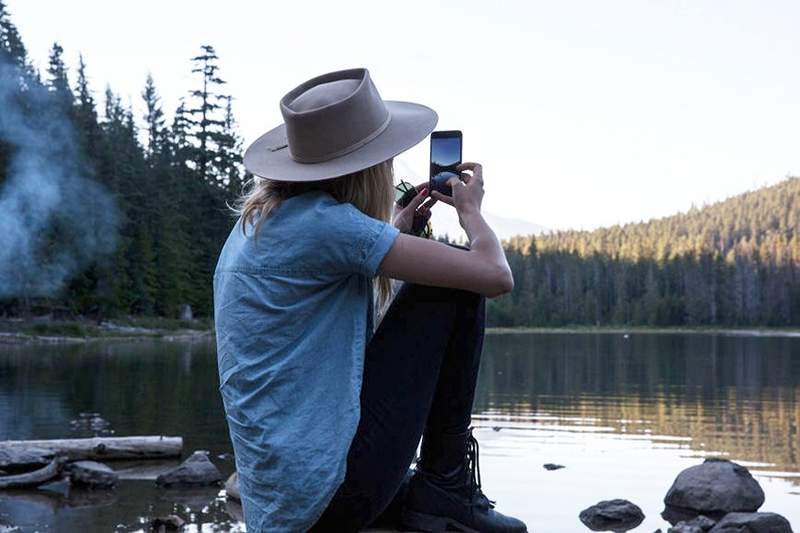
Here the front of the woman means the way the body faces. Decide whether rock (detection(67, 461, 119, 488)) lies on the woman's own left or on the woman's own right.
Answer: on the woman's own left

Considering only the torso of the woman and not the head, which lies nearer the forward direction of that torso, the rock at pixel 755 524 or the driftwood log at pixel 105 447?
the rock

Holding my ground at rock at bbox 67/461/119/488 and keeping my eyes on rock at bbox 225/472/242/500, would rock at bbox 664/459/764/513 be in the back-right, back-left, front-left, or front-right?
front-left

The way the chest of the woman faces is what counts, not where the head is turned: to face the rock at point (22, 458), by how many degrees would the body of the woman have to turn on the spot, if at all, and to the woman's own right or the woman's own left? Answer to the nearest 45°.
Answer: approximately 90° to the woman's own left

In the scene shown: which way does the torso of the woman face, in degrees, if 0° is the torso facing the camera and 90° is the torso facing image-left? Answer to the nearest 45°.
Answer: approximately 225°

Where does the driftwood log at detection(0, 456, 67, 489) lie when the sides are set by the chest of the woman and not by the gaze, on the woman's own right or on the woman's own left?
on the woman's own left

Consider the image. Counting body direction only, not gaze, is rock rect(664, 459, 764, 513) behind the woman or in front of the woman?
in front

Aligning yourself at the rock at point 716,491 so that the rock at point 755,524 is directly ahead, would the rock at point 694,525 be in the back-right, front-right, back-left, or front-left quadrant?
front-right

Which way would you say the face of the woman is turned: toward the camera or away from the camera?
away from the camera
